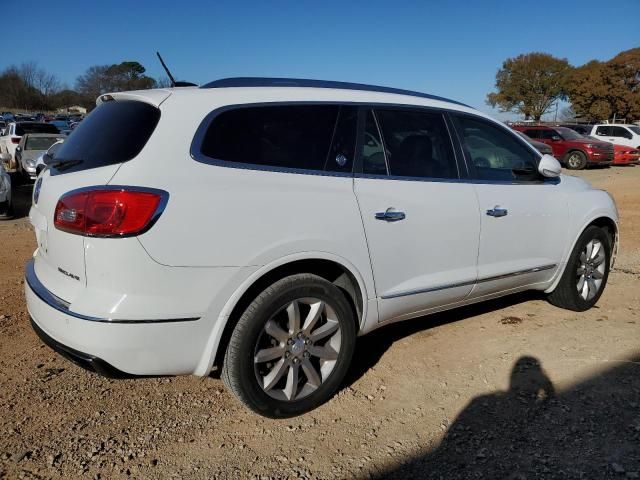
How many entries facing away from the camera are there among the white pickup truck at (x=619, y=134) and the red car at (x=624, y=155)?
0

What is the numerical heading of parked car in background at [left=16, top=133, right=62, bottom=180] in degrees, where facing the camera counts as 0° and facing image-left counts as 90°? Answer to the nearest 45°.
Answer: approximately 315°

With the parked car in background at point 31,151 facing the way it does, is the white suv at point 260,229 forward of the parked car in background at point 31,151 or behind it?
forward

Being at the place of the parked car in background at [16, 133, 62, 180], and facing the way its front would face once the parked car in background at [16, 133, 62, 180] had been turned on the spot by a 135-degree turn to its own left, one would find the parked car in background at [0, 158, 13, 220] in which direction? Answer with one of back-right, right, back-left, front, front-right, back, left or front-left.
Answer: back

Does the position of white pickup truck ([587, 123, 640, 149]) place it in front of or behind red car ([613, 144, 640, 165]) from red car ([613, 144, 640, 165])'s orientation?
behind

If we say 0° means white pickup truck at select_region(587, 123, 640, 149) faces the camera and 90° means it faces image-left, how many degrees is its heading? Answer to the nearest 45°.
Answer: approximately 315°

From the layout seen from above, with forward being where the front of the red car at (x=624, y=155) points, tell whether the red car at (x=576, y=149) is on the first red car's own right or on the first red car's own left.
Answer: on the first red car's own right

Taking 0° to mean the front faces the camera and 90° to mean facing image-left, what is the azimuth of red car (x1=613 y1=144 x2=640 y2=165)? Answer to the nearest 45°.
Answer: approximately 315°

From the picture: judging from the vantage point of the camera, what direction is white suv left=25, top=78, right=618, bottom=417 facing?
facing away from the viewer and to the right of the viewer

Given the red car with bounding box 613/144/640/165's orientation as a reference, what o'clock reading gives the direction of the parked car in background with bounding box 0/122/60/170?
The parked car in background is roughly at 3 o'clock from the red car.

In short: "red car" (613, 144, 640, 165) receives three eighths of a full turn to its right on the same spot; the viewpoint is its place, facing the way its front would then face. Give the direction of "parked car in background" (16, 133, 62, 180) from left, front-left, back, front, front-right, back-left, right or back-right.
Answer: front-left

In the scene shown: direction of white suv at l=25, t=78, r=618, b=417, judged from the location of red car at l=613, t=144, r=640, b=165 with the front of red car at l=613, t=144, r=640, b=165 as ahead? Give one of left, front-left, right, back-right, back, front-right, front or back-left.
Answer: front-right
